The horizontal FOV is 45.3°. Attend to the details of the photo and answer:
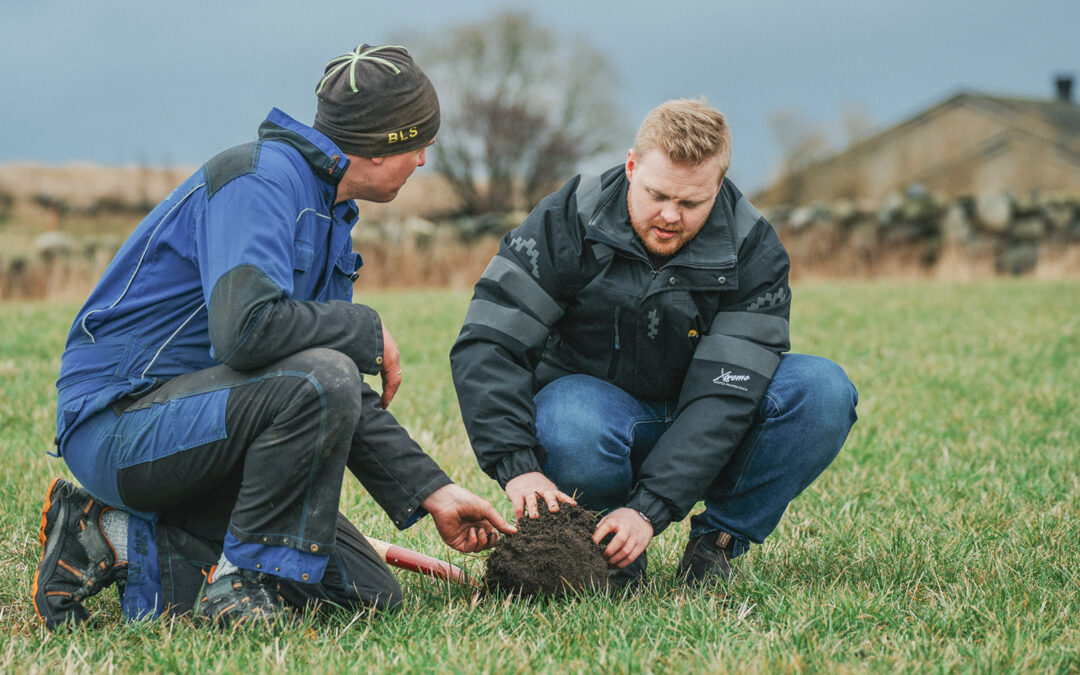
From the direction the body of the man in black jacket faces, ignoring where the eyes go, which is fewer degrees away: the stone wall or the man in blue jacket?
the man in blue jacket

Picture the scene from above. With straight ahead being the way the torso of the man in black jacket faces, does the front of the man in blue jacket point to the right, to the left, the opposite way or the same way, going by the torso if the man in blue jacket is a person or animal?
to the left

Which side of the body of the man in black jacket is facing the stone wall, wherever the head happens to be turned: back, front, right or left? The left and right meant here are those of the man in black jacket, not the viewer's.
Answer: back

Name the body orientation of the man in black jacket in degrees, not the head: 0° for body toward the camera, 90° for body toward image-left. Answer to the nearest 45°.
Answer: approximately 0°

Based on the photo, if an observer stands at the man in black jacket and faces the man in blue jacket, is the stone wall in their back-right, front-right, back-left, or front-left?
back-right

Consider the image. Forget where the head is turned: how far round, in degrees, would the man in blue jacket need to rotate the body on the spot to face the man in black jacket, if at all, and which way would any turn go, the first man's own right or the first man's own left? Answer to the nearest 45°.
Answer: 0° — they already face them

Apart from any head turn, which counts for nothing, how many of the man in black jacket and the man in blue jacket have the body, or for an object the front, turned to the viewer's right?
1

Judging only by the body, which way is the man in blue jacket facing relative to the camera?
to the viewer's right

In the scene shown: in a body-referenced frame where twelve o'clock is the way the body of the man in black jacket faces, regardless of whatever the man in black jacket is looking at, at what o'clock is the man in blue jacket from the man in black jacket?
The man in blue jacket is roughly at 2 o'clock from the man in black jacket.

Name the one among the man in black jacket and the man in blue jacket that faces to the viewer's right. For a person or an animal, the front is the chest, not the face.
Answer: the man in blue jacket

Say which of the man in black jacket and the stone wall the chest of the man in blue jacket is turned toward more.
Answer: the man in black jacket
